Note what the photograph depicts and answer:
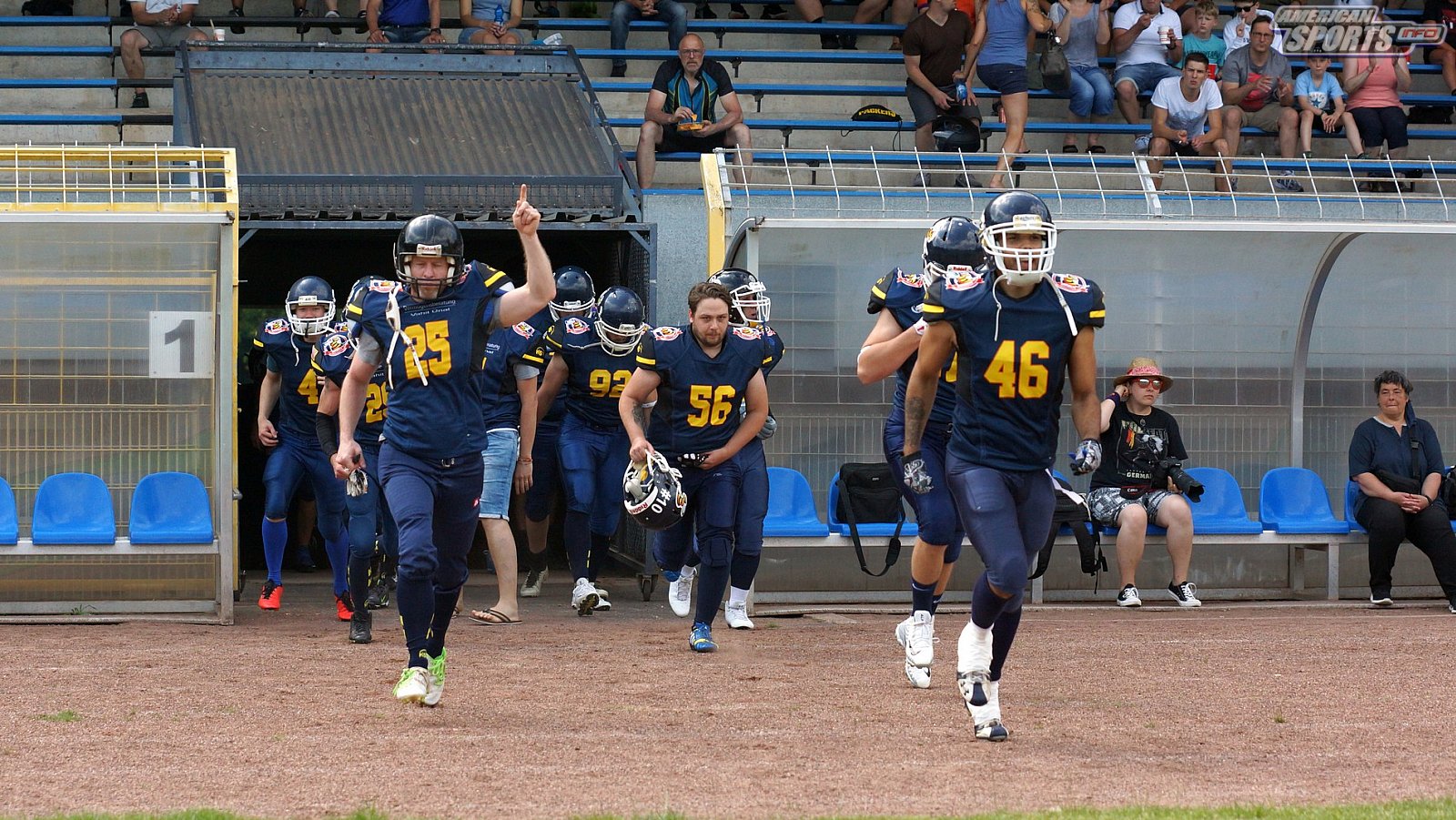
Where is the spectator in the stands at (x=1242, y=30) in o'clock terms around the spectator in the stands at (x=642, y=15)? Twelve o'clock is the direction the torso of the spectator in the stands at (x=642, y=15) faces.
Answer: the spectator in the stands at (x=1242, y=30) is roughly at 9 o'clock from the spectator in the stands at (x=642, y=15).

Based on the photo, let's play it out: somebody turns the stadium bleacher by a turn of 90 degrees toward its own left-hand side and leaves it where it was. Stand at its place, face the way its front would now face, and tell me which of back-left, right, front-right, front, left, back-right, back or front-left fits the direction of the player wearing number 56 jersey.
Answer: right

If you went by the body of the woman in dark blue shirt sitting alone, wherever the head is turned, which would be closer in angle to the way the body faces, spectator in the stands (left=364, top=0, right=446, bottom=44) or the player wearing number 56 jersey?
the player wearing number 56 jersey

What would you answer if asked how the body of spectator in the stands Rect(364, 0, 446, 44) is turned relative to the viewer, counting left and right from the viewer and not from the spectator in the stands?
facing the viewer

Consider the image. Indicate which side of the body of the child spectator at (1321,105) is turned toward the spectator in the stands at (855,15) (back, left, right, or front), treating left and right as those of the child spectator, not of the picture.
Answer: right

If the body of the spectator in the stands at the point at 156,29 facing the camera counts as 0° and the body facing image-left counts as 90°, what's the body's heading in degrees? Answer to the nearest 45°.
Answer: approximately 0°

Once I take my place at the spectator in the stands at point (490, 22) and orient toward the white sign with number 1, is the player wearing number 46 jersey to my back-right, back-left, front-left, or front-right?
front-left

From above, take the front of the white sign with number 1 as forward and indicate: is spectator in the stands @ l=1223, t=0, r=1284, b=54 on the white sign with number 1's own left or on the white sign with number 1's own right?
on the white sign with number 1's own left

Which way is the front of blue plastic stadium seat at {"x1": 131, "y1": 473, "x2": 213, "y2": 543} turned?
toward the camera

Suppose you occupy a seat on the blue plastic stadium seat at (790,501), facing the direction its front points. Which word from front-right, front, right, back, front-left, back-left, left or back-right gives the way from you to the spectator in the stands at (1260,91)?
back-left

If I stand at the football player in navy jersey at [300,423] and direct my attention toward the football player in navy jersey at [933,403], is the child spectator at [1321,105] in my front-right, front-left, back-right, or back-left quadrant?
front-left

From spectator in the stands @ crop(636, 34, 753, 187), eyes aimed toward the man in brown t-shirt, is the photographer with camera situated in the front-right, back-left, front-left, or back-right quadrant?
front-right

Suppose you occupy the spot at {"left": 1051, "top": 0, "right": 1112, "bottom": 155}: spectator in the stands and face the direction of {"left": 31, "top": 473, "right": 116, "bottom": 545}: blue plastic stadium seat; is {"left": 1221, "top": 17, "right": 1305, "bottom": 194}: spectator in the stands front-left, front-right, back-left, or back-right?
back-left

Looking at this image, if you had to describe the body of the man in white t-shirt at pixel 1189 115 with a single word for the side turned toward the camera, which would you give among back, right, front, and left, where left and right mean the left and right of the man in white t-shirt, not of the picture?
front
